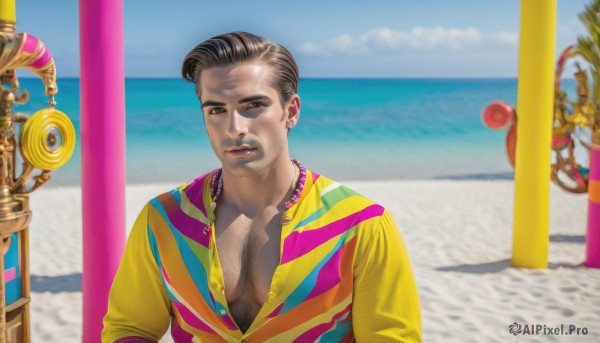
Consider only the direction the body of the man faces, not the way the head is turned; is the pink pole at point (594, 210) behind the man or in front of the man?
behind

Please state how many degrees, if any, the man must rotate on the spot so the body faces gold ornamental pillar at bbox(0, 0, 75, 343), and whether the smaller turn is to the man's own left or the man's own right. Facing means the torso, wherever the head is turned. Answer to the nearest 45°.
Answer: approximately 135° to the man's own right

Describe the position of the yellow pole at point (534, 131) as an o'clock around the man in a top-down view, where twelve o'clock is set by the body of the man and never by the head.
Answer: The yellow pole is roughly at 7 o'clock from the man.

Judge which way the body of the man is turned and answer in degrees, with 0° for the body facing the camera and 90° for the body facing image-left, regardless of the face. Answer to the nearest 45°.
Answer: approximately 0°

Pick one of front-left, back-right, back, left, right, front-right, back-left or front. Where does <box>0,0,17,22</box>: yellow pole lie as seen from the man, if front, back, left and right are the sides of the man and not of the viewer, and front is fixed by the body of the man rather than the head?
back-right

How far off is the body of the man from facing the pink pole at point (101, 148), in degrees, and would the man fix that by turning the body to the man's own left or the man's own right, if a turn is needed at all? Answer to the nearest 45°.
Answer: approximately 135° to the man's own right
